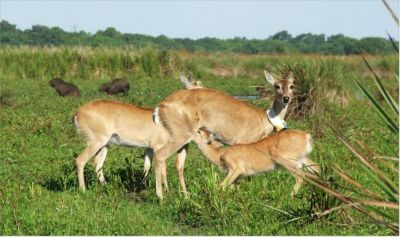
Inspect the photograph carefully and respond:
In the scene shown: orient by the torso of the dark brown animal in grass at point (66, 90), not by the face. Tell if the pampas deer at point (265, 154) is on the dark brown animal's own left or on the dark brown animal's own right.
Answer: on the dark brown animal's own left

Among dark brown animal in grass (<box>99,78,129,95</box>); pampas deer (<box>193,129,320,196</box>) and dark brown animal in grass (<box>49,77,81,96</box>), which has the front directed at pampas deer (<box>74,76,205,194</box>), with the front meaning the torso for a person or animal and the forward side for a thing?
pampas deer (<box>193,129,320,196</box>)

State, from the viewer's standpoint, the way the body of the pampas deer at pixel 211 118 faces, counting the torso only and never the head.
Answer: to the viewer's right

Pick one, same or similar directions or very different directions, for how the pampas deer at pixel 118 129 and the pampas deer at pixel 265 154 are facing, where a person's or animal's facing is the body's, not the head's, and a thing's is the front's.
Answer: very different directions

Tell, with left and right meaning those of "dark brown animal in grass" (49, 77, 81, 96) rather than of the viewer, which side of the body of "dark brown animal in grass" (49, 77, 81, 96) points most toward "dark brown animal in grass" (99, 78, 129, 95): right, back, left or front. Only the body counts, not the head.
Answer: back

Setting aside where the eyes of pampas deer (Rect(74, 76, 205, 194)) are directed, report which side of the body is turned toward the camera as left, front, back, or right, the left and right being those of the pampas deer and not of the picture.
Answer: right

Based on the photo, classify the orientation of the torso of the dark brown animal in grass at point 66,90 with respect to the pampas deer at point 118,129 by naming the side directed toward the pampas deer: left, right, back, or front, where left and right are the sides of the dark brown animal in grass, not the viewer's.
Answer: left

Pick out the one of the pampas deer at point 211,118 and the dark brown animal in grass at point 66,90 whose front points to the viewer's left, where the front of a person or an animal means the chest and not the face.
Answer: the dark brown animal in grass

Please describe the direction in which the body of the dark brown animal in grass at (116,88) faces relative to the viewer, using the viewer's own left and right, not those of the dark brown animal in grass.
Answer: facing to the left of the viewer

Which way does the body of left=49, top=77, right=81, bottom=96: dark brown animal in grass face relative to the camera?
to the viewer's left

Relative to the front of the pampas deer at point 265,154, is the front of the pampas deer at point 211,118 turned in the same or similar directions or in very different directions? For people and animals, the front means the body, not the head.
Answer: very different directions

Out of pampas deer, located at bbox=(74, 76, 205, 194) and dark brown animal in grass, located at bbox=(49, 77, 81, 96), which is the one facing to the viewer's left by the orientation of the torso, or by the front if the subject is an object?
the dark brown animal in grass

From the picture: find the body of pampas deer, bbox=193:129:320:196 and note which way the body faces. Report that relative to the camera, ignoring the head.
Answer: to the viewer's left
